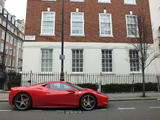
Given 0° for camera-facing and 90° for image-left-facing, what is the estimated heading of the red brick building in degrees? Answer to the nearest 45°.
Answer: approximately 0°

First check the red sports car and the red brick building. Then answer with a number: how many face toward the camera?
1

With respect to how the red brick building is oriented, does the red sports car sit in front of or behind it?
in front

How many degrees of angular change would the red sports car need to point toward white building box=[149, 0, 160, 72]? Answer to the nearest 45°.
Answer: approximately 45° to its left

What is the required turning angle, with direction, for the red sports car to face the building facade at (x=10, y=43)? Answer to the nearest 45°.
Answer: approximately 90° to its left

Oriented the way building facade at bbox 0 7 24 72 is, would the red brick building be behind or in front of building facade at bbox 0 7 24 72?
in front

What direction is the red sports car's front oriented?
to the viewer's right
